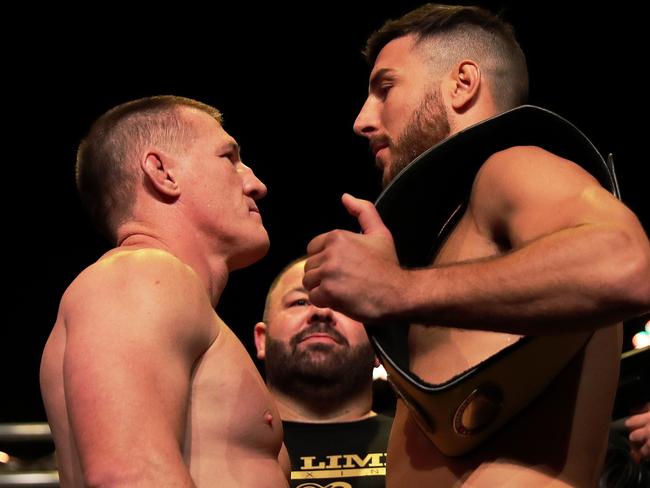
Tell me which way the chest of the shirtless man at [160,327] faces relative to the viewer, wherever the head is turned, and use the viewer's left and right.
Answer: facing to the right of the viewer

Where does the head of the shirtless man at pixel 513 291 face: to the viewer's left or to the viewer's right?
to the viewer's left

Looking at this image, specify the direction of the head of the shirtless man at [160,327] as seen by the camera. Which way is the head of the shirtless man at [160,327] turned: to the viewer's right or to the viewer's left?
to the viewer's right

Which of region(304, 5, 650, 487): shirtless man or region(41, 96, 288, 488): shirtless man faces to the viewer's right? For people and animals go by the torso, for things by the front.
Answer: region(41, 96, 288, 488): shirtless man

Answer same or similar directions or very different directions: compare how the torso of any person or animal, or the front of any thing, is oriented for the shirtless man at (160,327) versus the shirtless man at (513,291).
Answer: very different directions

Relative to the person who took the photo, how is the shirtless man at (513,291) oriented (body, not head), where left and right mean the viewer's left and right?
facing to the left of the viewer

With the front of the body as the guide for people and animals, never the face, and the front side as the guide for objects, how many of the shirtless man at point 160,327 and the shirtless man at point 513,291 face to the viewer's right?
1
